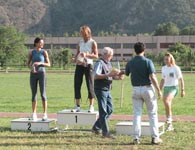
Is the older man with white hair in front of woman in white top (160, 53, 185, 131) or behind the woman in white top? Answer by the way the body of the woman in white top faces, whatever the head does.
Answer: in front

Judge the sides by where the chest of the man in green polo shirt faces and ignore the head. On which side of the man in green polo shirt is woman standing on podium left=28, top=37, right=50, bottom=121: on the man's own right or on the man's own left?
on the man's own left

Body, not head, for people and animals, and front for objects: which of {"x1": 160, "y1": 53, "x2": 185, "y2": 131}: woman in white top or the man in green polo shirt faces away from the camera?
the man in green polo shirt

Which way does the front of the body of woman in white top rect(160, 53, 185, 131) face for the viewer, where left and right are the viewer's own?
facing the viewer and to the left of the viewer

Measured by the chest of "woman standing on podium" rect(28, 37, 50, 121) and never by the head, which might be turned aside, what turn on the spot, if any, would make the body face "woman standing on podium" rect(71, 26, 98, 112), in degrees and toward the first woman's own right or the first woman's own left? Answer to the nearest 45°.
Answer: approximately 45° to the first woman's own left

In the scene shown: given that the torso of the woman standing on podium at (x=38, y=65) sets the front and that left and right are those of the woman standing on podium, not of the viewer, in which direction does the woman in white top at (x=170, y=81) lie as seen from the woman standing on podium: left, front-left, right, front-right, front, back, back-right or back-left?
left

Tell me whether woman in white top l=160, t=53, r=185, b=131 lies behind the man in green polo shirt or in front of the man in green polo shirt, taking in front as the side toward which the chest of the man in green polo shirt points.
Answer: in front

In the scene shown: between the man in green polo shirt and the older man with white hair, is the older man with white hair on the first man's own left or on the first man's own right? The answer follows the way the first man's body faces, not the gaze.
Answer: on the first man's own left

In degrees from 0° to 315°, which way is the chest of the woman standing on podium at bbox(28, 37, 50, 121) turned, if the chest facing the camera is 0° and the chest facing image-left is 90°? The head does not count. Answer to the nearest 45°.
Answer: approximately 0°

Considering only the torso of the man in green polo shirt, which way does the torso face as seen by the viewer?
away from the camera

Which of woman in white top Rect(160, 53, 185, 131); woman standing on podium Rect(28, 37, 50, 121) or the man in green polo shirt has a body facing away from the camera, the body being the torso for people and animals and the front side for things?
the man in green polo shirt

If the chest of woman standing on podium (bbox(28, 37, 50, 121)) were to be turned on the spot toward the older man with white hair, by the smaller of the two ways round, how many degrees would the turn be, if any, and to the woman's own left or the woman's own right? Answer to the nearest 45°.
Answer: approximately 45° to the woman's own left
